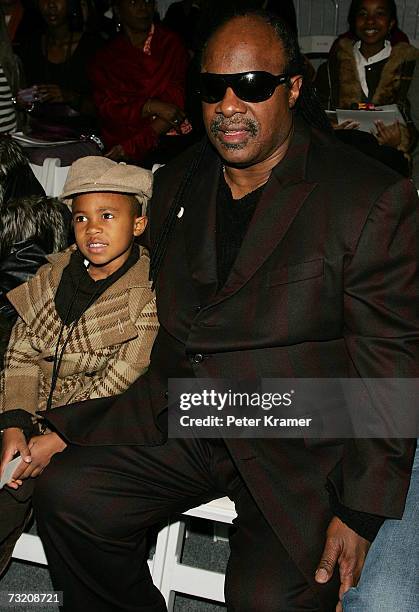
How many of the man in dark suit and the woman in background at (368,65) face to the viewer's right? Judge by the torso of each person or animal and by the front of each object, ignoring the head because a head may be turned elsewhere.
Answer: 0

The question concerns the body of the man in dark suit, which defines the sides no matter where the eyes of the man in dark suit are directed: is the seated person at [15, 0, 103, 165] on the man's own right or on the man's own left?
on the man's own right

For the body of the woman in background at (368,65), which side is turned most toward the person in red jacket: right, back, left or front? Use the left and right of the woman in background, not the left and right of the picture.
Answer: right

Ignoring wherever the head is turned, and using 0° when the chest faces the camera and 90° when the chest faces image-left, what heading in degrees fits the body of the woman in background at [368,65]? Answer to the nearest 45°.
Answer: approximately 0°

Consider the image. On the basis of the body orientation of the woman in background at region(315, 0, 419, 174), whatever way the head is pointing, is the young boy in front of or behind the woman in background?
in front

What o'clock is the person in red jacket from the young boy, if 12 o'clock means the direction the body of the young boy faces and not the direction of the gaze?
The person in red jacket is roughly at 5 o'clock from the young boy.

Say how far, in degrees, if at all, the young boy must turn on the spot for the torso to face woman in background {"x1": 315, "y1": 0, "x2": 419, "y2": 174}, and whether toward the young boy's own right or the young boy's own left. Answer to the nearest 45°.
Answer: approximately 180°

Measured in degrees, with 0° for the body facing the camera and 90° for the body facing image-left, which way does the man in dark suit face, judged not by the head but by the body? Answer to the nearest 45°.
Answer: approximately 45°

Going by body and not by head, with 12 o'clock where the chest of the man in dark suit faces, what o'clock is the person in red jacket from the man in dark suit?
The person in red jacket is roughly at 4 o'clock from the man in dark suit.
